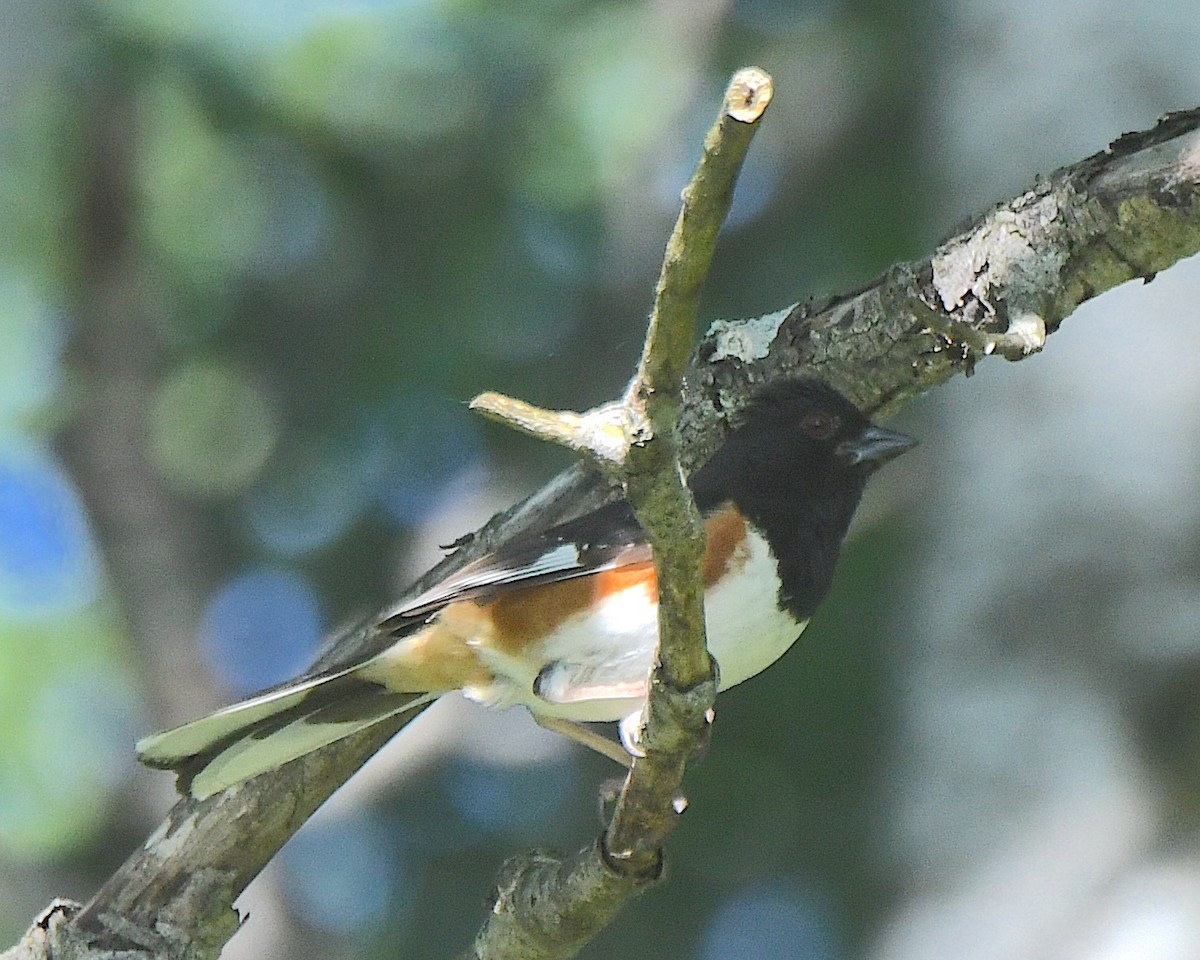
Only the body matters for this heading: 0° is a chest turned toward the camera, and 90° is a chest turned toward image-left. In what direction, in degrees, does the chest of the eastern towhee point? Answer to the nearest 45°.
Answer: approximately 270°
